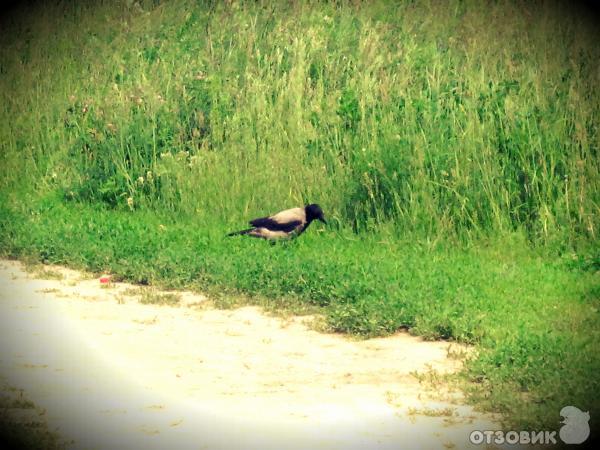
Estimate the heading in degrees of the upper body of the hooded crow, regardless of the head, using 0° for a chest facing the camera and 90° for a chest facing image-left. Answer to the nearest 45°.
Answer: approximately 270°
